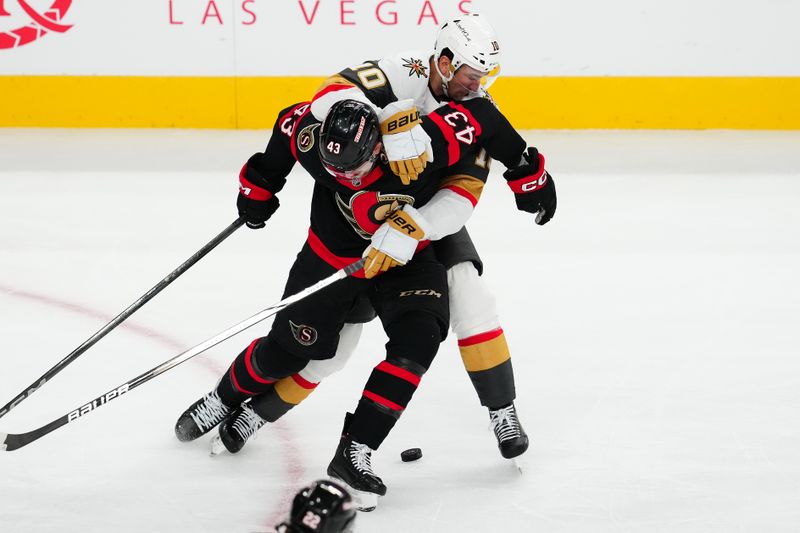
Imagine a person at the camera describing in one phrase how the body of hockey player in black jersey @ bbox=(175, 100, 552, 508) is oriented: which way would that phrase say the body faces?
toward the camera

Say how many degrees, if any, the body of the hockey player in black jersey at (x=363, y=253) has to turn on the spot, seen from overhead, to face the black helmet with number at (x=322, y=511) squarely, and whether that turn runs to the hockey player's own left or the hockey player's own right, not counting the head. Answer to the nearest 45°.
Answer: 0° — they already face it
